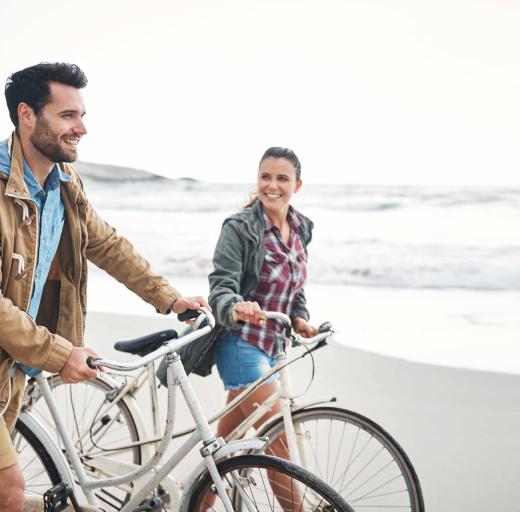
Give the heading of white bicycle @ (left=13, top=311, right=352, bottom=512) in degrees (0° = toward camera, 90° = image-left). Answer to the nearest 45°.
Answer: approximately 315°

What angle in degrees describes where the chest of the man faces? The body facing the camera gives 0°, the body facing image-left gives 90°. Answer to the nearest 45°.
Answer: approximately 315°

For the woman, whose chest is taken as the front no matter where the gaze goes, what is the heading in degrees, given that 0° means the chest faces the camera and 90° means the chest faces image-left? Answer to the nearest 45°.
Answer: approximately 315°

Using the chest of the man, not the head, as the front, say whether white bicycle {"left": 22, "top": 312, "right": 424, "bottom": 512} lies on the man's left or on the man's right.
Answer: on the man's left

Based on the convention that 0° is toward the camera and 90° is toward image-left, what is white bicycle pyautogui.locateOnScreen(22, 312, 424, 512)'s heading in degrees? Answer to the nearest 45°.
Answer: approximately 315°

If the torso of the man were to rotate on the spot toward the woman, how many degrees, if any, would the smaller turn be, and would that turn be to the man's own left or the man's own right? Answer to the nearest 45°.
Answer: approximately 90° to the man's own left
